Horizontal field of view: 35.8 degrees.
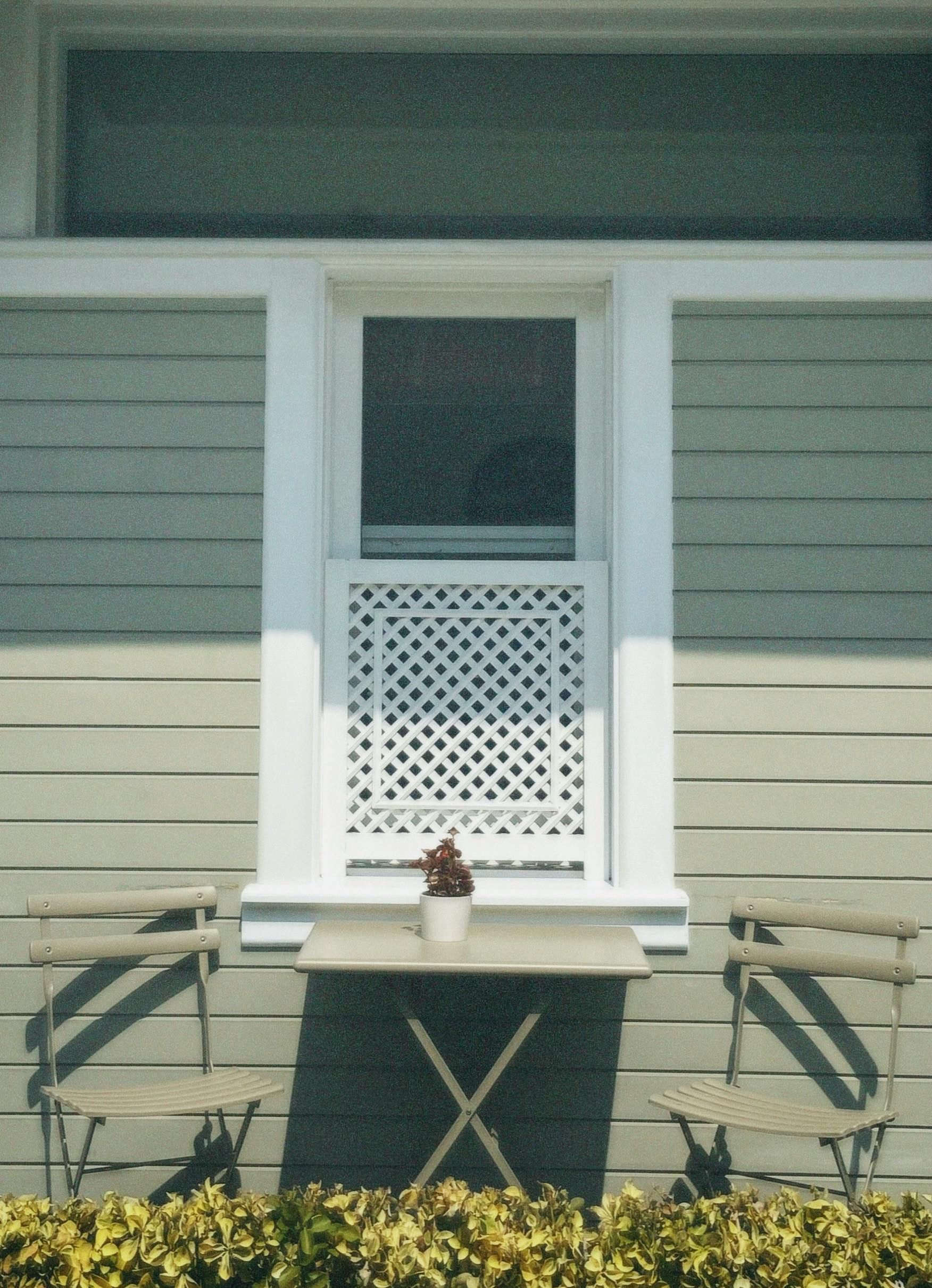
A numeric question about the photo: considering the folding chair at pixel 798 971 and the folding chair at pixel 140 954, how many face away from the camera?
0

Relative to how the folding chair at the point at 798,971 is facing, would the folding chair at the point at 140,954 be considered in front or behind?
in front

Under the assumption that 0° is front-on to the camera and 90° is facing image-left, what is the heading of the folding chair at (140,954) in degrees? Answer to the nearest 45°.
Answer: approximately 315°

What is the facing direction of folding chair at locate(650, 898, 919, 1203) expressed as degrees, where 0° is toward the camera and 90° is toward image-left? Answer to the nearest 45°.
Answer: approximately 45°

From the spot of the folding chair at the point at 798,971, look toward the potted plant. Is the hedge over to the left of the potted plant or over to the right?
left
